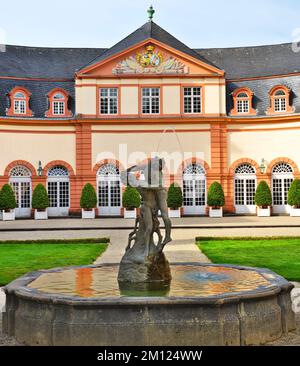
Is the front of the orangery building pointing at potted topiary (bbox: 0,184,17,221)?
no

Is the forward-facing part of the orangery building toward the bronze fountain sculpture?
yes

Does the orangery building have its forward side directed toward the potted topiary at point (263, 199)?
no

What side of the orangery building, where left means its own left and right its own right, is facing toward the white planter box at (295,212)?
left

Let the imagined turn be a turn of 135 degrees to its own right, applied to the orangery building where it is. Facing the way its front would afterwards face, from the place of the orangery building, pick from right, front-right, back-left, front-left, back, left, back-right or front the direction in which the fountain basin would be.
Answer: back-left

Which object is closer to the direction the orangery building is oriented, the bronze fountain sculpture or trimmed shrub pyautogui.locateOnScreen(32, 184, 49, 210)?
the bronze fountain sculpture

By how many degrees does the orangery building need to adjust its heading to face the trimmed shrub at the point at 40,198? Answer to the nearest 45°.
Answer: approximately 90° to its right

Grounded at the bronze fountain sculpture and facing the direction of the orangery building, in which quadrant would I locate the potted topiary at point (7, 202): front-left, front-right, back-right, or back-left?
front-left

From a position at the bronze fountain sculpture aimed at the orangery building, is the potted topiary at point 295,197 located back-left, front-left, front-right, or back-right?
front-right

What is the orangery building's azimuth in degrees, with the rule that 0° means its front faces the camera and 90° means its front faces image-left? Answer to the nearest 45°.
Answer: approximately 0°
